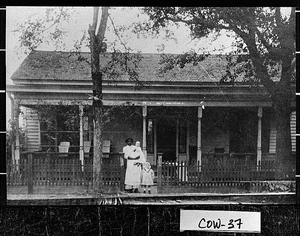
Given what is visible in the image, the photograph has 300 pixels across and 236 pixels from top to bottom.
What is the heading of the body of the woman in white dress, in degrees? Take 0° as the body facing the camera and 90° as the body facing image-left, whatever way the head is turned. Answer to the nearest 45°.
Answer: approximately 0°

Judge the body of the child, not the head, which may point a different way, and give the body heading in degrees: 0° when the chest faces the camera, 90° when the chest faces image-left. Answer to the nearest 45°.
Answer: approximately 0°
